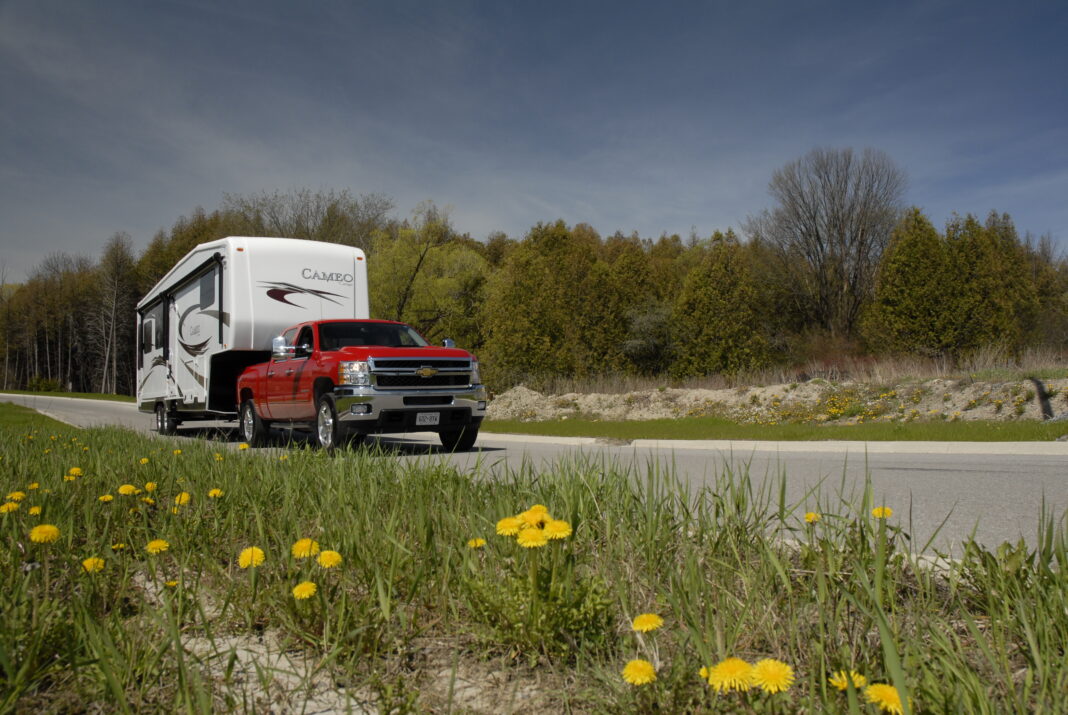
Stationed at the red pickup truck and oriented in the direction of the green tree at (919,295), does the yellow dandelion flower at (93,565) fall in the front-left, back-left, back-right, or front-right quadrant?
back-right

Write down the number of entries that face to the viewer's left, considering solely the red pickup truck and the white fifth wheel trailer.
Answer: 0

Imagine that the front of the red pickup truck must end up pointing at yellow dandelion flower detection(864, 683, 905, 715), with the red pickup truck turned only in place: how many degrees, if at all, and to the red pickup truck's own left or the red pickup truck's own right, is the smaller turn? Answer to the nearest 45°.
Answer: approximately 45° to the red pickup truck's own right

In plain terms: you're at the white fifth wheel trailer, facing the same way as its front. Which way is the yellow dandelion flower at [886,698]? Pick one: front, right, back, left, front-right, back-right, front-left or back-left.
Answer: front-right

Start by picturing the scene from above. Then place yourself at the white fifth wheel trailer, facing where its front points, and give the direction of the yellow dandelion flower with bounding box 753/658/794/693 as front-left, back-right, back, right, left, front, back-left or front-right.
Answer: front-right

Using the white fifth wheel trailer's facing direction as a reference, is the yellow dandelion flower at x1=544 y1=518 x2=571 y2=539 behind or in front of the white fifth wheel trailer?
in front

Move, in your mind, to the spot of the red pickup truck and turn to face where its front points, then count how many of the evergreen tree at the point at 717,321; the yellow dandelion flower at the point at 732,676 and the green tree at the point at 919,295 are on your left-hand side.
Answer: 2

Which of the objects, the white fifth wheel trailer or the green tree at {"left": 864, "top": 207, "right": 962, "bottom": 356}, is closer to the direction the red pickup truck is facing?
the green tree

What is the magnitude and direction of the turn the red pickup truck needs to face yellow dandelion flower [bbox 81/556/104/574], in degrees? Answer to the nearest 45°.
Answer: approximately 45° to its right

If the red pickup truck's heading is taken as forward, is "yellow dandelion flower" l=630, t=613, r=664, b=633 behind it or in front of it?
in front

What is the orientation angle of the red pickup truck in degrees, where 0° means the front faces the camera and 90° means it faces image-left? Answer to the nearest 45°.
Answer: approximately 315°

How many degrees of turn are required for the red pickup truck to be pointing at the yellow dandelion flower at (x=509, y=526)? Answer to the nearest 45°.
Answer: approximately 45° to its right

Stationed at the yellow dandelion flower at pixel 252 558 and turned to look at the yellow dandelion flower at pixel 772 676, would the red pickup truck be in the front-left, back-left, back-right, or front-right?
back-left

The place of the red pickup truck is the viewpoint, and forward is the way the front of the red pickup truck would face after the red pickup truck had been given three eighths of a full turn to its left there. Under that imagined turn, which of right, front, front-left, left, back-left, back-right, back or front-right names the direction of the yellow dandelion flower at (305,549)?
back
